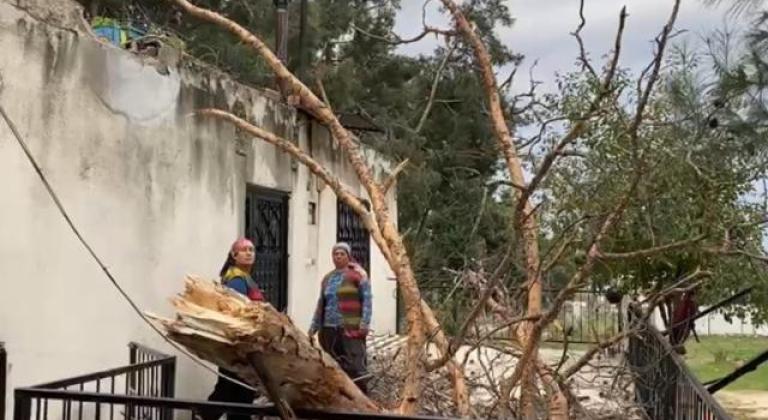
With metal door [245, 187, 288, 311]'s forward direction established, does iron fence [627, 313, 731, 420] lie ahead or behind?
ahead

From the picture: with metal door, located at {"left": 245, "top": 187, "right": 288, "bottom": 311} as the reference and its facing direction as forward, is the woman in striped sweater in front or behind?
in front

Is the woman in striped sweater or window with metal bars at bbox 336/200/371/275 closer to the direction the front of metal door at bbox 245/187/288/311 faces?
the woman in striped sweater

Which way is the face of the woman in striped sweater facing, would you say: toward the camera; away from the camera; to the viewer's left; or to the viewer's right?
toward the camera

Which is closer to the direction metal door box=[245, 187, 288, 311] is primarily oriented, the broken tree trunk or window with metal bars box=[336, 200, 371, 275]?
the broken tree trunk

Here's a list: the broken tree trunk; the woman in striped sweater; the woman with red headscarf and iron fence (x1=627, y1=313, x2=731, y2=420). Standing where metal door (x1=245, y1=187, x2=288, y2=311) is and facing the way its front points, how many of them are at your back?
0

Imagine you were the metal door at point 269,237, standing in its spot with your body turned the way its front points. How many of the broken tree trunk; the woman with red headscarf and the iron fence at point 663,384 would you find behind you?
0

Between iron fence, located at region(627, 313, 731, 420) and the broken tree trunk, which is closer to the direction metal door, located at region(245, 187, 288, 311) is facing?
the iron fence

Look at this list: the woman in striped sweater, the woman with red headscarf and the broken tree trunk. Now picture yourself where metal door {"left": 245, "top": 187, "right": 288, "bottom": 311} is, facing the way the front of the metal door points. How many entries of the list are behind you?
0

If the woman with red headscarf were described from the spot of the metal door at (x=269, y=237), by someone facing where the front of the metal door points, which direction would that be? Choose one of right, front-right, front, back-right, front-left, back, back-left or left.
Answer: front-right

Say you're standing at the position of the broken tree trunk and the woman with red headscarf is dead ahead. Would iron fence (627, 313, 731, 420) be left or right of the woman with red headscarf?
right

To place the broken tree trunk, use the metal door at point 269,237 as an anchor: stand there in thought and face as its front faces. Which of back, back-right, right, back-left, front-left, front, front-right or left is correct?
front-right

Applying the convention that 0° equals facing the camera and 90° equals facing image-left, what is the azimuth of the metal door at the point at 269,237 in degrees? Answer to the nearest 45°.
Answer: approximately 315°

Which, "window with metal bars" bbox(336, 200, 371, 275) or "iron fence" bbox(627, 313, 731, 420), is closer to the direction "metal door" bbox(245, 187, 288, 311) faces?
the iron fence

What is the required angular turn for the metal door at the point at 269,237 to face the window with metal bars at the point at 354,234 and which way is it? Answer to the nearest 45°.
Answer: approximately 135° to its left
